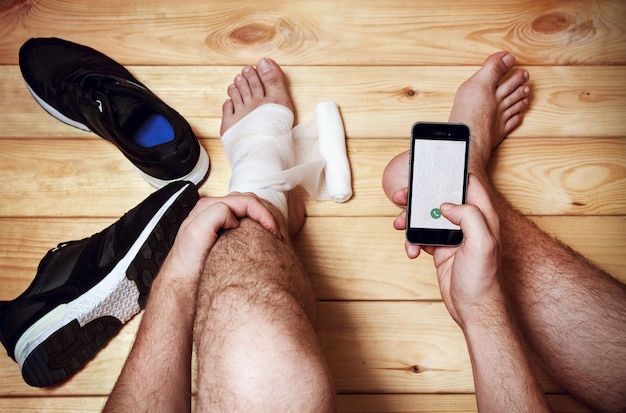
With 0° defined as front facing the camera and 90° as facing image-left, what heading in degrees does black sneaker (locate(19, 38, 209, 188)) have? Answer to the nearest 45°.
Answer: approximately 135°
